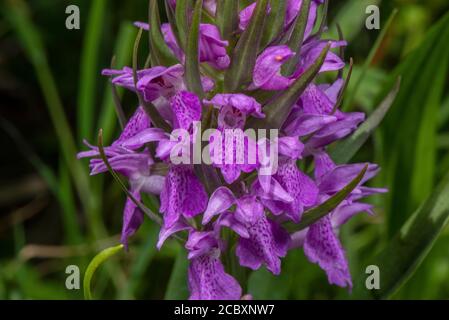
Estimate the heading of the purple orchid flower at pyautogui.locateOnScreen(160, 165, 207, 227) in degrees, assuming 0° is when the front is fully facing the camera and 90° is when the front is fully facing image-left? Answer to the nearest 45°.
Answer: approximately 45°

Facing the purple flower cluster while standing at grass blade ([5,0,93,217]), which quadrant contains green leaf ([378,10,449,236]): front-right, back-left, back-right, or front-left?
front-left

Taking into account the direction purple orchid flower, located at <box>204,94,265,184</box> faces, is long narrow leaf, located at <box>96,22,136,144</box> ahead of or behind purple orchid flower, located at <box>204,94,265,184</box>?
behind

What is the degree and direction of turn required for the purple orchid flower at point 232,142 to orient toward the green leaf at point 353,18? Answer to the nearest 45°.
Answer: approximately 180°

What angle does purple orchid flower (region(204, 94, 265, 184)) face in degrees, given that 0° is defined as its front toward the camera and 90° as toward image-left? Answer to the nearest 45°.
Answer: approximately 0°

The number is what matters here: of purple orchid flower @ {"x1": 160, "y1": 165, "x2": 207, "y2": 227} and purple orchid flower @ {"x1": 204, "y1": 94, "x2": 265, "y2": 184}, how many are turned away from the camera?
0
